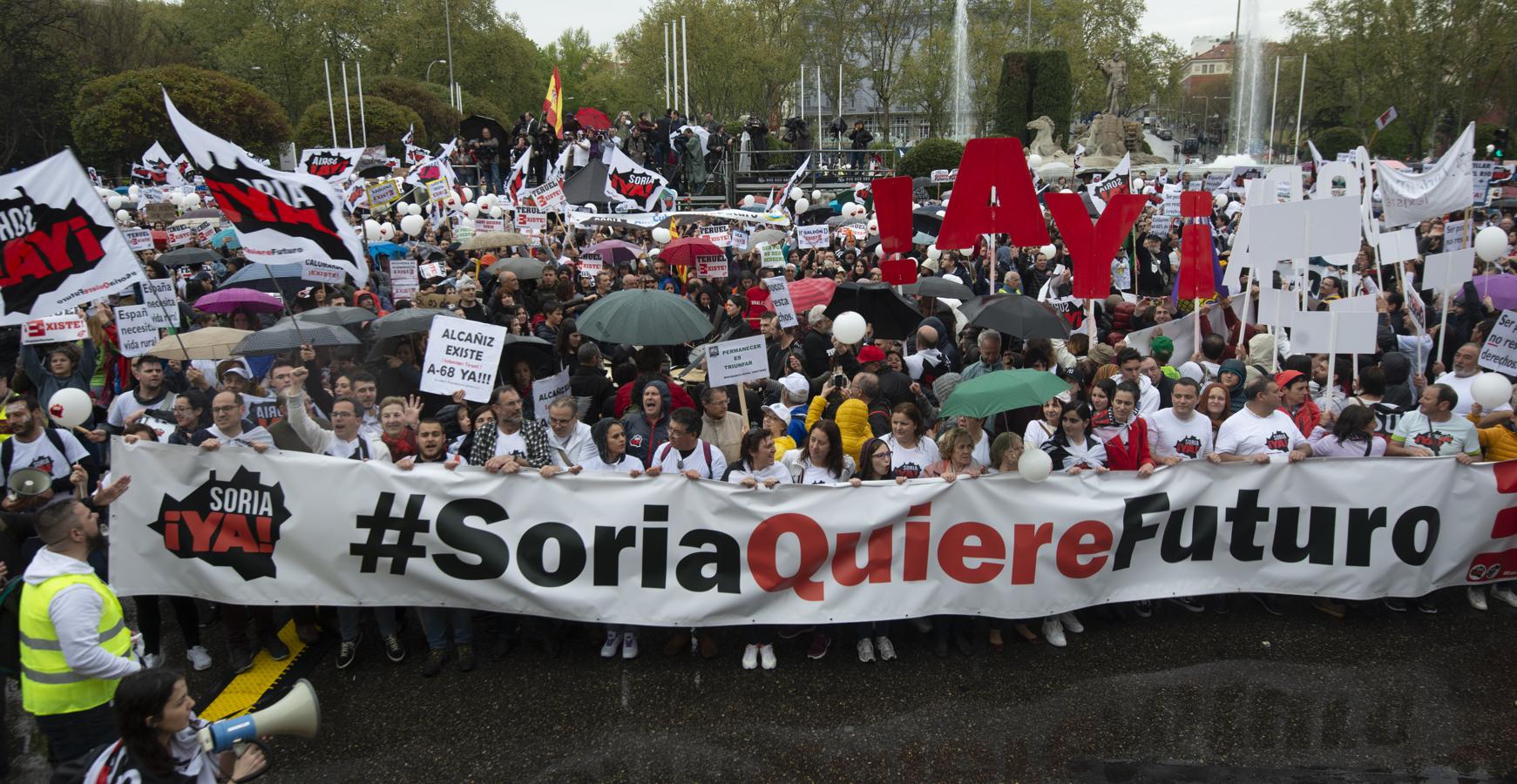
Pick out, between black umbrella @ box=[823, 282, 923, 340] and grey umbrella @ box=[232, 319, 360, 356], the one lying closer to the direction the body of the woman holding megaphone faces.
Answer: the black umbrella

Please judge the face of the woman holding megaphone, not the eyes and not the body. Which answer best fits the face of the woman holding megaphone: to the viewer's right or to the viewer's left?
to the viewer's right

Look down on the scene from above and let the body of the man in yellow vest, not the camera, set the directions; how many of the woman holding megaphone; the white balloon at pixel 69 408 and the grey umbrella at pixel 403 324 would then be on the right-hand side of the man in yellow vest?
1

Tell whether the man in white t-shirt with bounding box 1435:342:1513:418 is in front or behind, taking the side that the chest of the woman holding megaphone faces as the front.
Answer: in front

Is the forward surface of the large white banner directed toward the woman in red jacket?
no

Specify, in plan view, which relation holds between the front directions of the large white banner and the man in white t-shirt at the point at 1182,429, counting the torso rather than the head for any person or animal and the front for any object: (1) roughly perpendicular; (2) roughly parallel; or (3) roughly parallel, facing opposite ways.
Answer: roughly parallel

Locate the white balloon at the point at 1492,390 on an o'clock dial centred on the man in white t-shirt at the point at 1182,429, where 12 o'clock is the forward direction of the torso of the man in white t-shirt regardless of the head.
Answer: The white balloon is roughly at 8 o'clock from the man in white t-shirt.

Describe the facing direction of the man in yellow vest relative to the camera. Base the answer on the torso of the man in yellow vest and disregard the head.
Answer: to the viewer's right

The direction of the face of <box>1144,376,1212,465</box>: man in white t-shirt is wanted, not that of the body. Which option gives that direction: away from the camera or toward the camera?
toward the camera

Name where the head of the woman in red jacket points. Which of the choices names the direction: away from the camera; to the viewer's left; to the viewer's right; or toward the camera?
toward the camera

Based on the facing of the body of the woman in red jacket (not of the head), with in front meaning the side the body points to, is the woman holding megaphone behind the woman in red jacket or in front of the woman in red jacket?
in front

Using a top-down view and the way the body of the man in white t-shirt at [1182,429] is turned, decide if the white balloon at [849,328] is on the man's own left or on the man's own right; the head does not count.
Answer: on the man's own right

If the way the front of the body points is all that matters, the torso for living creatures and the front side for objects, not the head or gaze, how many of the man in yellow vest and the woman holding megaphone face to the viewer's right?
2

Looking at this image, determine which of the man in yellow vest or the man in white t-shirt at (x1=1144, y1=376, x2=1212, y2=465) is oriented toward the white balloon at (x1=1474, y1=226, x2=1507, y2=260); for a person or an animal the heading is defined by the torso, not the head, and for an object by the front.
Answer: the man in yellow vest

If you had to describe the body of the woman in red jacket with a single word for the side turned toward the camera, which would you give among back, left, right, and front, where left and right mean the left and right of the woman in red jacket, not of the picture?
front

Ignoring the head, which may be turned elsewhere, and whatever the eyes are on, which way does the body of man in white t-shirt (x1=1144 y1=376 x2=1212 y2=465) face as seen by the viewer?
toward the camera

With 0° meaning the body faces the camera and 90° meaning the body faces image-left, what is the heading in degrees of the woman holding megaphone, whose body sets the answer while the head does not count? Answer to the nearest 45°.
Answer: approximately 270°

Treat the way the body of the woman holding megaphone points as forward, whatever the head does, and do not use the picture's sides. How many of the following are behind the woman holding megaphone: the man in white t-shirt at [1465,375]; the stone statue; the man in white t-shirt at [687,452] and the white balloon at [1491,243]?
0

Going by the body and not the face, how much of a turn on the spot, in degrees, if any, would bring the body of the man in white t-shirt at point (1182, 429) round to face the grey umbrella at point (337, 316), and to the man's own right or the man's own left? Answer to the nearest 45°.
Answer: approximately 90° to the man's own right

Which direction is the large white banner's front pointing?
toward the camera

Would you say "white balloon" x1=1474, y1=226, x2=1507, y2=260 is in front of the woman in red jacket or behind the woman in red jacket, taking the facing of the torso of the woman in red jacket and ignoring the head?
behind

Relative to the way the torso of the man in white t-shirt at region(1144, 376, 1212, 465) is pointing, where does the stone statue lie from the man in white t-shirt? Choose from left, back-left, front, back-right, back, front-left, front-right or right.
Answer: back
